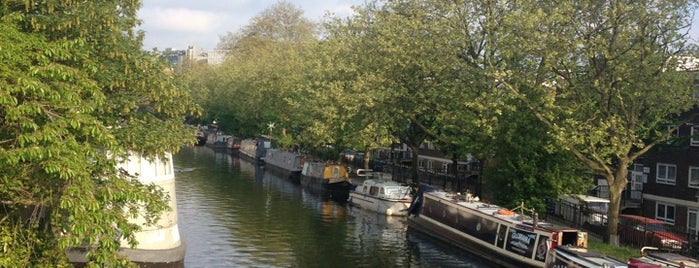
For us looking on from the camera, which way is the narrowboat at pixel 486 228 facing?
facing away from the viewer and to the left of the viewer

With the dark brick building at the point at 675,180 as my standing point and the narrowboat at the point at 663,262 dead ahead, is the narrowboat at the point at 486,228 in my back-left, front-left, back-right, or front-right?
front-right

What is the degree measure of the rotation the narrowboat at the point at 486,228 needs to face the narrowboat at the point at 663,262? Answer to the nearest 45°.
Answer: approximately 180°

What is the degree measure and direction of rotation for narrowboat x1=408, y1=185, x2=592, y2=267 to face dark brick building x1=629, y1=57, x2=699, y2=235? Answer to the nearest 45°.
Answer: approximately 90° to its right

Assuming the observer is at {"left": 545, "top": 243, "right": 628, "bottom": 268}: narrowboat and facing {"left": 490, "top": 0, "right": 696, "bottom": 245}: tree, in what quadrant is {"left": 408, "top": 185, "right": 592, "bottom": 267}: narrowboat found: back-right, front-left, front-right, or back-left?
front-left

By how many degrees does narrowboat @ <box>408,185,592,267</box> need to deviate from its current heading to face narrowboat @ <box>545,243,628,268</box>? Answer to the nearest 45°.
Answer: approximately 180°

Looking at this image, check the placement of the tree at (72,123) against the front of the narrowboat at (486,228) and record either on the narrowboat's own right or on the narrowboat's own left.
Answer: on the narrowboat's own left
